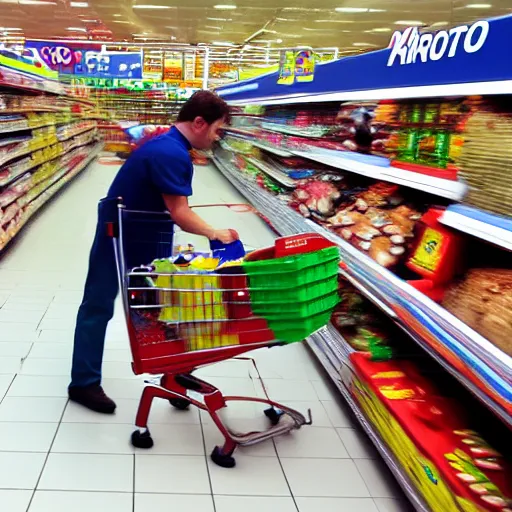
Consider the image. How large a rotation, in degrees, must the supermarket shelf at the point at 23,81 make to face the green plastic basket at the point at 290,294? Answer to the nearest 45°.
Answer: approximately 45° to its right

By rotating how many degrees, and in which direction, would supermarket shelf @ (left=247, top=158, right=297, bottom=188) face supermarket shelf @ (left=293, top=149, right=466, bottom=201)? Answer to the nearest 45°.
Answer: approximately 45° to its left

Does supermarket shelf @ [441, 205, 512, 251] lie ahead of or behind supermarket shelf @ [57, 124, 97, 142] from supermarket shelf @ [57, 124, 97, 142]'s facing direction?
ahead

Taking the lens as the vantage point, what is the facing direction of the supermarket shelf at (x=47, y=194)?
facing the viewer and to the right of the viewer

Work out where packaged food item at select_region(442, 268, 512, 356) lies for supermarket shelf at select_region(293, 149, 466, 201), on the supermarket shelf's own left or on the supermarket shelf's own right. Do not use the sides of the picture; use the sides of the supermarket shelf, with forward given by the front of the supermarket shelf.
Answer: on the supermarket shelf's own left
